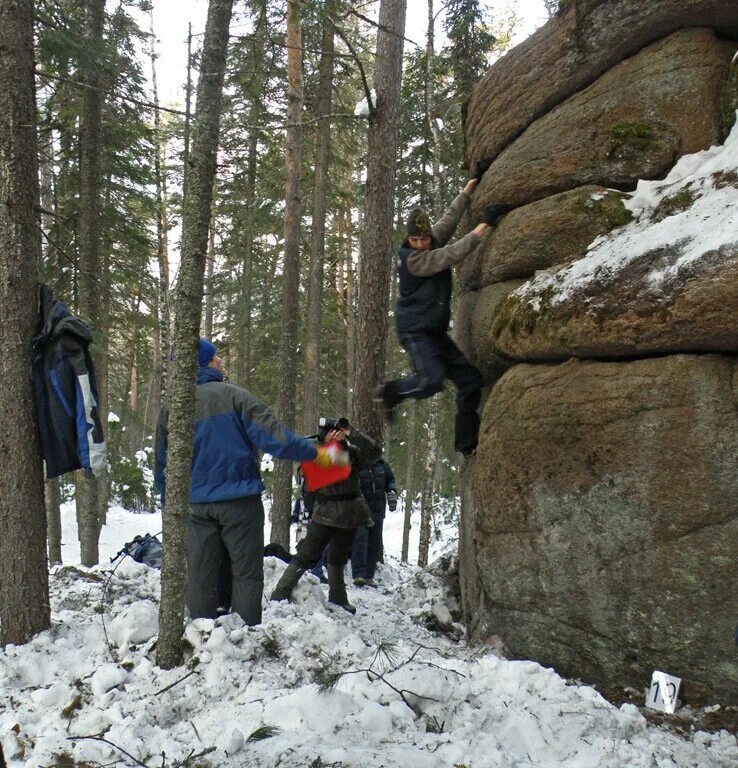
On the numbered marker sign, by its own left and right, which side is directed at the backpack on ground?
right

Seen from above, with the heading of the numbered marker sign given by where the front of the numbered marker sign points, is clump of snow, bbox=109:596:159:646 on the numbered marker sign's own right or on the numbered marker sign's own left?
on the numbered marker sign's own right

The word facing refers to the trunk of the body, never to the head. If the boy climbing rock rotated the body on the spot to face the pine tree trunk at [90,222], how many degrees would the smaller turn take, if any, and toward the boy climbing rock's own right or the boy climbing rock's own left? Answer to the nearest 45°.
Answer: approximately 180°

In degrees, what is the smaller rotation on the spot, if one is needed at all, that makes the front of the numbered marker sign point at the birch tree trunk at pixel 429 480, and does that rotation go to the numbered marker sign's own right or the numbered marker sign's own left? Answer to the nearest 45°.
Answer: approximately 135° to the numbered marker sign's own right

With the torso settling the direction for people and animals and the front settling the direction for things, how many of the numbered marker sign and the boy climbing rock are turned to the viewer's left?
0

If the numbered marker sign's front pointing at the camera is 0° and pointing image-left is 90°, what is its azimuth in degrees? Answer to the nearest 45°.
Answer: approximately 0°
